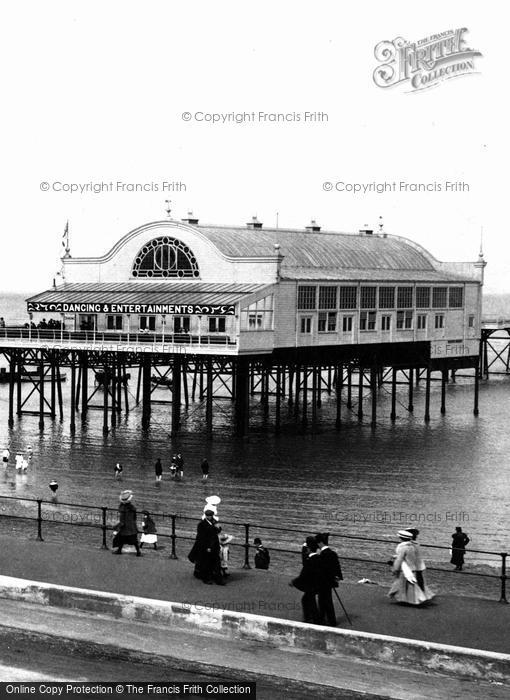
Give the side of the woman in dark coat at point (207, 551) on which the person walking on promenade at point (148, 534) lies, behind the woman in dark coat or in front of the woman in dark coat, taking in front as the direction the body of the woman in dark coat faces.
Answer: behind

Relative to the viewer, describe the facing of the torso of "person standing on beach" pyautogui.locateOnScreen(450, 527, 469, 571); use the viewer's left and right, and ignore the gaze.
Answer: facing away from the viewer

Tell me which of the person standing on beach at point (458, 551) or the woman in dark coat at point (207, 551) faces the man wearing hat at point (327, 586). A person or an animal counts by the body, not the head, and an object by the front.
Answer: the woman in dark coat

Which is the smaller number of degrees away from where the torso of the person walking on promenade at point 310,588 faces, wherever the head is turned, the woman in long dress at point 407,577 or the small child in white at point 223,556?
the small child in white

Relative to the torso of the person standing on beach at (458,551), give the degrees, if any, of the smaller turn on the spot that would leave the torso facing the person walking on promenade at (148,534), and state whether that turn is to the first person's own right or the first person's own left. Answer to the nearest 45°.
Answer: approximately 135° to the first person's own left
